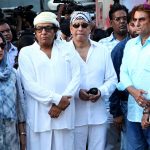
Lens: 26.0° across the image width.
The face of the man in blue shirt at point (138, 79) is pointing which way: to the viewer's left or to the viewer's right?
to the viewer's left

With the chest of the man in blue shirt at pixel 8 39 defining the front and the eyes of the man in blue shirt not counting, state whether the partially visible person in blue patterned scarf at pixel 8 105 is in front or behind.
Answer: in front

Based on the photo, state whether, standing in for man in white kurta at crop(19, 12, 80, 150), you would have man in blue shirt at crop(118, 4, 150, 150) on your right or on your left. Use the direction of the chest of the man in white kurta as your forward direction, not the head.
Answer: on your left

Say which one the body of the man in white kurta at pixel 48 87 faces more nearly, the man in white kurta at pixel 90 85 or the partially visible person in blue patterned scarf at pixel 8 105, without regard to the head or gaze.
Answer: the partially visible person in blue patterned scarf

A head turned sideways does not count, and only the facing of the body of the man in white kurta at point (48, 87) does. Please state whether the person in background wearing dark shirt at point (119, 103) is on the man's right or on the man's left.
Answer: on the man's left

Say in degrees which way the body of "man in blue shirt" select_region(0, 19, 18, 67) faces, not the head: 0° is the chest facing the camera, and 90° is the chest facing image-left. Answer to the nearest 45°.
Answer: approximately 0°

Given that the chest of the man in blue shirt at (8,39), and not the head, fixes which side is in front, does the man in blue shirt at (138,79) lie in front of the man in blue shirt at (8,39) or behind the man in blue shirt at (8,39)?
in front
